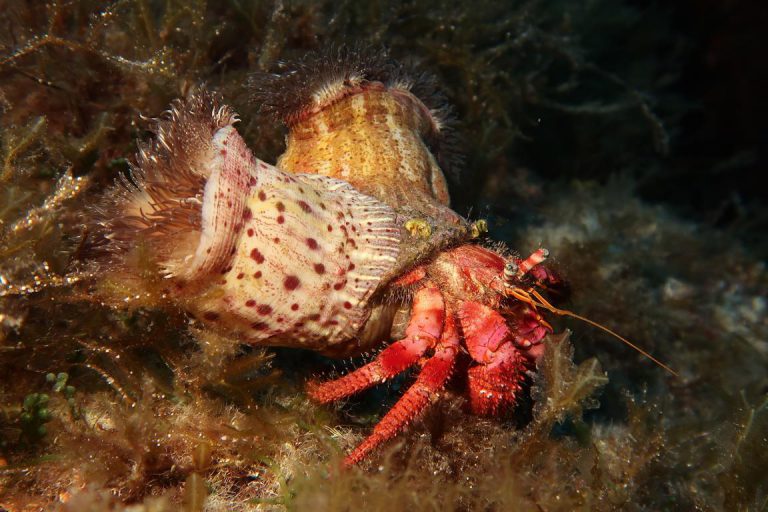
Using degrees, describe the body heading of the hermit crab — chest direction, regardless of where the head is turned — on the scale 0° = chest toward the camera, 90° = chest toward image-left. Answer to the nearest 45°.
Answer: approximately 270°
